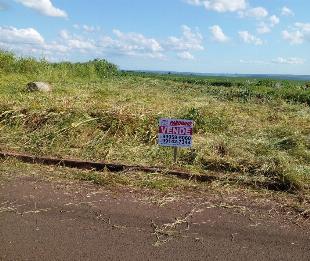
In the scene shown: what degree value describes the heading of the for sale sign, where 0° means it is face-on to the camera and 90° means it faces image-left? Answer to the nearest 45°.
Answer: approximately 0°

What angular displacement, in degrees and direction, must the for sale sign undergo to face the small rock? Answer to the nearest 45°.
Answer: approximately 135° to its right
